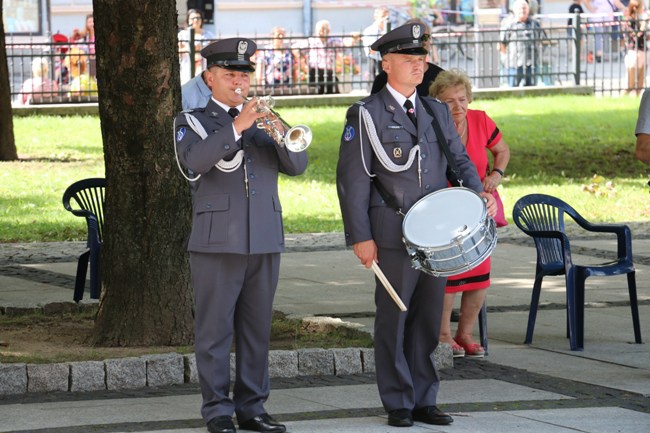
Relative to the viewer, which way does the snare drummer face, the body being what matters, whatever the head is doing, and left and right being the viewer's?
facing the viewer and to the right of the viewer

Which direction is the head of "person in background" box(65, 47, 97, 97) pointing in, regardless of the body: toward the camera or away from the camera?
toward the camera

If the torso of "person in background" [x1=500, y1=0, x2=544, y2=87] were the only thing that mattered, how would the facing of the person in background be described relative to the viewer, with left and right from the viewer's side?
facing the viewer

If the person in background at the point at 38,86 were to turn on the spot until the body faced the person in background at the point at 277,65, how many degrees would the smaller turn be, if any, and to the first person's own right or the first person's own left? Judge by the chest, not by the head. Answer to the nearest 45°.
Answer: approximately 90° to the first person's own left

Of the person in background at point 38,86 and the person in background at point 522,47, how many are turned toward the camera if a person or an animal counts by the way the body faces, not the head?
2

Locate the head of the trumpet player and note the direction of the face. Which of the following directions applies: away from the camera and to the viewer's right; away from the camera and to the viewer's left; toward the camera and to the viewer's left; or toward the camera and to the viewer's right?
toward the camera and to the viewer's right

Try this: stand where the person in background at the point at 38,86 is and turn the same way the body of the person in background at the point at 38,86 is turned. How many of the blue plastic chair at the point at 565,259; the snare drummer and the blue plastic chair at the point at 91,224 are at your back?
0

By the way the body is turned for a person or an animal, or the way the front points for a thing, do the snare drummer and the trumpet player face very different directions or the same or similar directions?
same or similar directions

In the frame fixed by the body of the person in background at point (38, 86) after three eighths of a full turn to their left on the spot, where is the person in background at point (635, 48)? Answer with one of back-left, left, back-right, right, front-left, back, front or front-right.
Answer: front-right

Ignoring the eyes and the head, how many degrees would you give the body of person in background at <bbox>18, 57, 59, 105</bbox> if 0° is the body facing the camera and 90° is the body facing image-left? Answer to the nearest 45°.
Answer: approximately 0°

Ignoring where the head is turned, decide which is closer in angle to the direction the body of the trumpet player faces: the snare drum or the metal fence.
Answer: the snare drum

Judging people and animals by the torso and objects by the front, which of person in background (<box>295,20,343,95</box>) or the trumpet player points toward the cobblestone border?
the person in background

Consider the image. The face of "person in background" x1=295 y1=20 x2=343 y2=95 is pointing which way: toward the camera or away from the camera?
toward the camera

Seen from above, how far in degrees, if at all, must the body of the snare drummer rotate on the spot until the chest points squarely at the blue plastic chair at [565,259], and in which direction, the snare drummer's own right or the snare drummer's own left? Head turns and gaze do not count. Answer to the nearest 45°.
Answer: approximately 90° to the snare drummer's own left

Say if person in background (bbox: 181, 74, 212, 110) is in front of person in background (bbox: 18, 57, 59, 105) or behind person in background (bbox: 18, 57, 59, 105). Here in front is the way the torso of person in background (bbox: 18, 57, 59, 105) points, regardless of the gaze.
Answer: in front

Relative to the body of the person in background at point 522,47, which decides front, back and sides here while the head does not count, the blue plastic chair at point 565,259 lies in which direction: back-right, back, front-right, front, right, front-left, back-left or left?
front

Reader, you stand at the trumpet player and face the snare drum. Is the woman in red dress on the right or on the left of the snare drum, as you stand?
left
